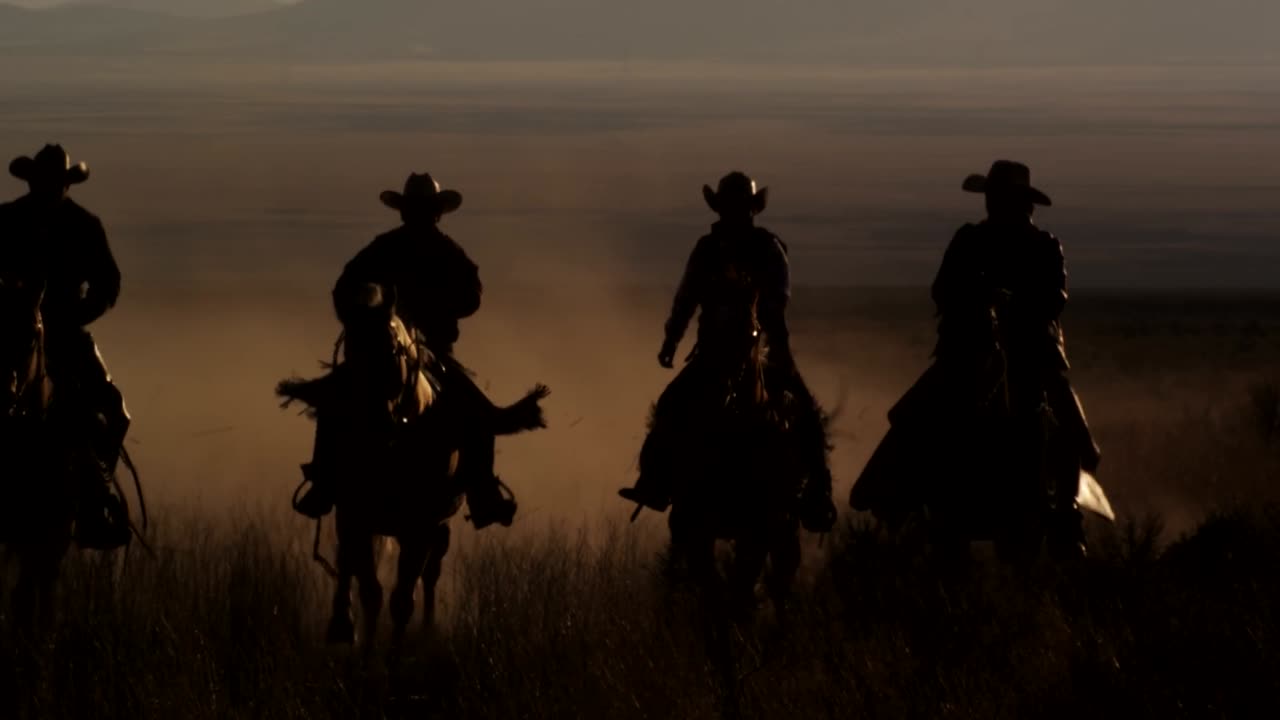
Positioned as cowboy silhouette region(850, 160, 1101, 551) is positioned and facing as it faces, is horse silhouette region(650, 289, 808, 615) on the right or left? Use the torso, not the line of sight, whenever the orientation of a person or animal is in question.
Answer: on its right

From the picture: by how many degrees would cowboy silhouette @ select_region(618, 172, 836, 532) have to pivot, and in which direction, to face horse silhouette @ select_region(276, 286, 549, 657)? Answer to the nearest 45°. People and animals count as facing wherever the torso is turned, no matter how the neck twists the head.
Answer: approximately 45° to its right

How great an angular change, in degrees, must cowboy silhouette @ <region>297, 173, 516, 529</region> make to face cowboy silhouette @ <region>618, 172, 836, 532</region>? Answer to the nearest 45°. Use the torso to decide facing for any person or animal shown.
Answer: approximately 90° to its left

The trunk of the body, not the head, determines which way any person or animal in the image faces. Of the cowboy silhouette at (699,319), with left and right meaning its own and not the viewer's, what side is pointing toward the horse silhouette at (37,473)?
right

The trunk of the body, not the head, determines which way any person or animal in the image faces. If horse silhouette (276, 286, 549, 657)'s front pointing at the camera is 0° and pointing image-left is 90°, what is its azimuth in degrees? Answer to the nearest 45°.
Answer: approximately 0°

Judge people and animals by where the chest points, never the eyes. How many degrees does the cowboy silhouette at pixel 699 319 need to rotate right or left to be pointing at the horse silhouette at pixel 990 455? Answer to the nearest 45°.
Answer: approximately 90° to its left

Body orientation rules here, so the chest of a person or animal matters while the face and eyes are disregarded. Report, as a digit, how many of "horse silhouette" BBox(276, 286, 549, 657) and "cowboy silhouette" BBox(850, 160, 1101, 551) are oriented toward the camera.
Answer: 2
